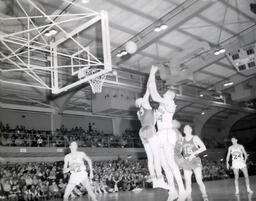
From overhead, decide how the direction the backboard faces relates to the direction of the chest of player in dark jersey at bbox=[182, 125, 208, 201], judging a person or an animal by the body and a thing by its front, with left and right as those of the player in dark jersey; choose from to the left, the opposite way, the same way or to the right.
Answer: the opposite way

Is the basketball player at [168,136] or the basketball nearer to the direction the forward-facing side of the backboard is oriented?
the basketball

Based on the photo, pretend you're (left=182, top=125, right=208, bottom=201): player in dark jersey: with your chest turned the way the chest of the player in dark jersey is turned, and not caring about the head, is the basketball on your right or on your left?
on your right

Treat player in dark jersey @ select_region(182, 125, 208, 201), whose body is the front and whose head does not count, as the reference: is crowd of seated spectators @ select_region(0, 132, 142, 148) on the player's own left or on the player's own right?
on the player's own right

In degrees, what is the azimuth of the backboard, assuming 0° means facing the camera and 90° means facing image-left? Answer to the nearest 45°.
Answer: approximately 225°

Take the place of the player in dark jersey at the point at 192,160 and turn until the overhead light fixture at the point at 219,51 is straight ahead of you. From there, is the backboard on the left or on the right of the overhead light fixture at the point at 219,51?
left
